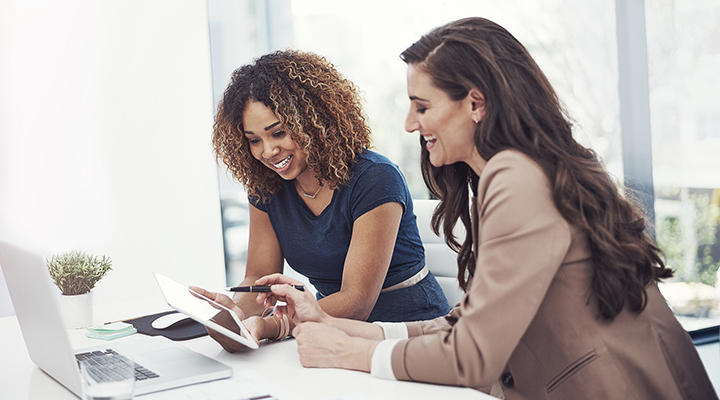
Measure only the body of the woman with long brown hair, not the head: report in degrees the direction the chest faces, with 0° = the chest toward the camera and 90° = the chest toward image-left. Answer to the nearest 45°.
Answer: approximately 90°

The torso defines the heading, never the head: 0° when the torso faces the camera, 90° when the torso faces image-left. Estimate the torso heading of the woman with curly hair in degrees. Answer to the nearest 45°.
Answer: approximately 45°

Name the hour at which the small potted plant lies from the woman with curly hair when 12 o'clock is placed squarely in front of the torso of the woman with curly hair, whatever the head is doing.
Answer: The small potted plant is roughly at 1 o'clock from the woman with curly hair.

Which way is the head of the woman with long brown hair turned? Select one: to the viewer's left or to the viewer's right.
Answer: to the viewer's left

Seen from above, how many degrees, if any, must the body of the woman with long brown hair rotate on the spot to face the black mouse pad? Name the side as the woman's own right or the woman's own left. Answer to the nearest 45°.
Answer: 0° — they already face it
